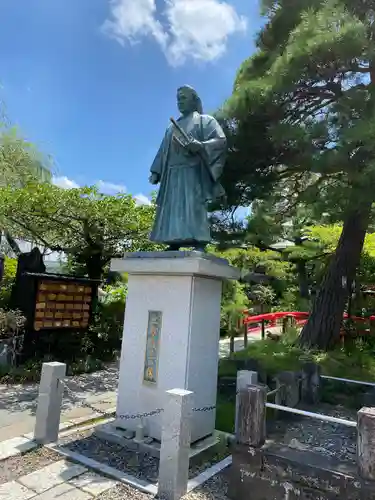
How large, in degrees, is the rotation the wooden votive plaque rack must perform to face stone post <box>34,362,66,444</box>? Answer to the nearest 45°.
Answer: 0° — it already faces it

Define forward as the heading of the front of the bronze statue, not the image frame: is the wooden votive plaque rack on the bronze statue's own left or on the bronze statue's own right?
on the bronze statue's own right

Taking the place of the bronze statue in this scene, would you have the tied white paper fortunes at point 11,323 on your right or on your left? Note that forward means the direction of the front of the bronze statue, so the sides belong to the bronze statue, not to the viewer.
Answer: on your right

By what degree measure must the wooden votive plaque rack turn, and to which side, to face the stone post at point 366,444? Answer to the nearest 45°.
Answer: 0° — it already faces it

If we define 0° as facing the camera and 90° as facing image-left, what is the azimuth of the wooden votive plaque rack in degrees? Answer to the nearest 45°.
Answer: approximately 0°

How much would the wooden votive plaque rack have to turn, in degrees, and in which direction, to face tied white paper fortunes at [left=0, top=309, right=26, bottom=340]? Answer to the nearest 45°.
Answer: approximately 45° to its right

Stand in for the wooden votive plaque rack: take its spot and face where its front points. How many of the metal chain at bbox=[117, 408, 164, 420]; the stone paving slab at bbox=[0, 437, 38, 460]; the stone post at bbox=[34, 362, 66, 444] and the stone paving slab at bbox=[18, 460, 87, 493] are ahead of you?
4
